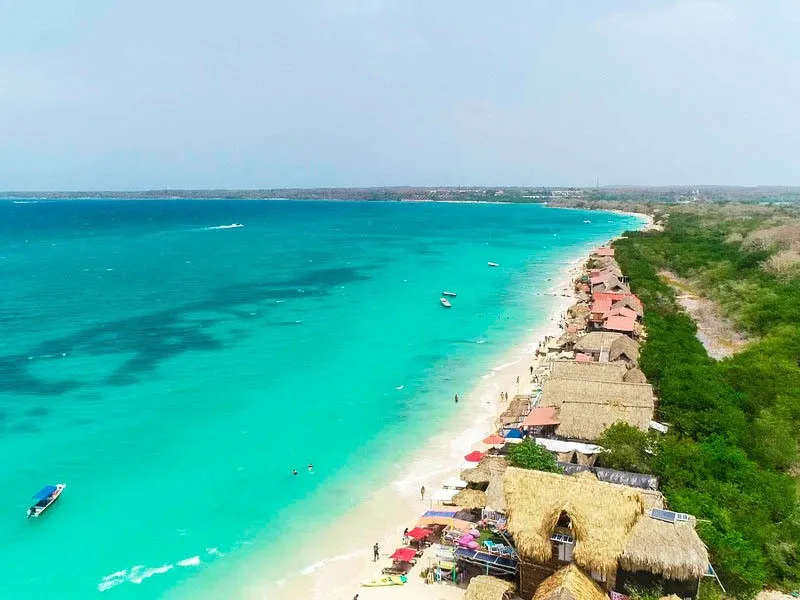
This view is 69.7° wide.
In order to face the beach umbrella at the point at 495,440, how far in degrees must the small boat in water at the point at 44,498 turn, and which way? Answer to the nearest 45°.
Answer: approximately 45° to its right

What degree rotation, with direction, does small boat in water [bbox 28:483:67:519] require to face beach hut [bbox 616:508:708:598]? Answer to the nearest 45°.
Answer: approximately 90° to its right

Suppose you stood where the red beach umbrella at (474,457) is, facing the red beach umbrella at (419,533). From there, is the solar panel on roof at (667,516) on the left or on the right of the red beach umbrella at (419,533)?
left

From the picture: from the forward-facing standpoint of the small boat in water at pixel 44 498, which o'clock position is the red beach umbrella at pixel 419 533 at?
The red beach umbrella is roughly at 3 o'clock from the small boat in water.

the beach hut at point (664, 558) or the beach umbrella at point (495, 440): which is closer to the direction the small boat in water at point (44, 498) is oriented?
the beach umbrella

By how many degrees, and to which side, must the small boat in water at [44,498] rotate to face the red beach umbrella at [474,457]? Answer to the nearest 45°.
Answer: approximately 90° to its right

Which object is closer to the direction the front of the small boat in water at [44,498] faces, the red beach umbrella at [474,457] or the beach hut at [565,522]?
the red beach umbrella

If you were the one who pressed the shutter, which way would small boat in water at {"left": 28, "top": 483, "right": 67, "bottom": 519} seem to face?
facing away from the viewer and to the right of the viewer

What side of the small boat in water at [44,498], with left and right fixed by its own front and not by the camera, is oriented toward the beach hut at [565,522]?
right

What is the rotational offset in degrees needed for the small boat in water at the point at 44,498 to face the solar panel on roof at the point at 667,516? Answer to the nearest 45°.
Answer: approximately 90° to its right
